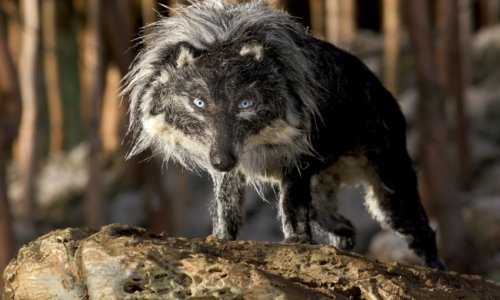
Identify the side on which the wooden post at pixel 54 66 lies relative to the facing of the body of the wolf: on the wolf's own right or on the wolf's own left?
on the wolf's own right

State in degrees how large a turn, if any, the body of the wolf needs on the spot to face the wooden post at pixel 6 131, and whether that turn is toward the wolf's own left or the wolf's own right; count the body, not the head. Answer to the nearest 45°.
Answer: approximately 90° to the wolf's own right

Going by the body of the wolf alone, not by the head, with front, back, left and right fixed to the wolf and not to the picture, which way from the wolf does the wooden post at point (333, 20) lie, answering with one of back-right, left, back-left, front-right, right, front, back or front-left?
back-right

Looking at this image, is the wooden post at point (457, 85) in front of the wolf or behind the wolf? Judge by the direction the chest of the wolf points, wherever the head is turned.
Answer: behind

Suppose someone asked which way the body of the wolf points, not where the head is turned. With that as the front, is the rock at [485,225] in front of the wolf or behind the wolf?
behind

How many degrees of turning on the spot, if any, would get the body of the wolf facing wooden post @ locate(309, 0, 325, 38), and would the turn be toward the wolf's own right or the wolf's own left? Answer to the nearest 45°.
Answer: approximately 135° to the wolf's own right

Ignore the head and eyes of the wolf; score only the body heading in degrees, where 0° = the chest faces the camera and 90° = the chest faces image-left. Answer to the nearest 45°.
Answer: approximately 45°
